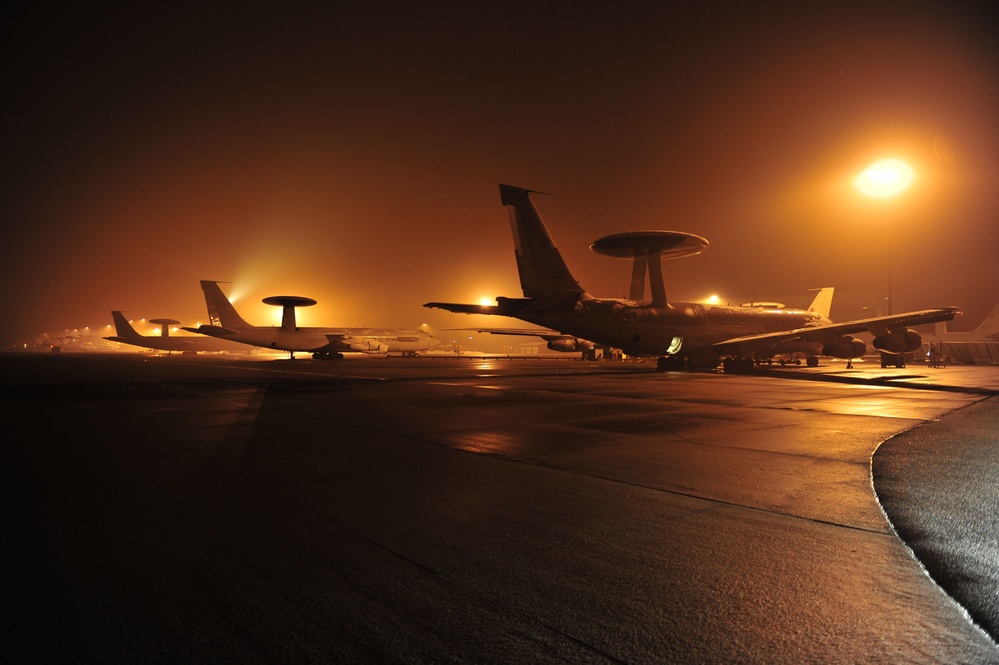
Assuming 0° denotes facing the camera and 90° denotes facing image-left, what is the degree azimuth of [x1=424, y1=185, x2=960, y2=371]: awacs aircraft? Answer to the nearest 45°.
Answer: approximately 225°
